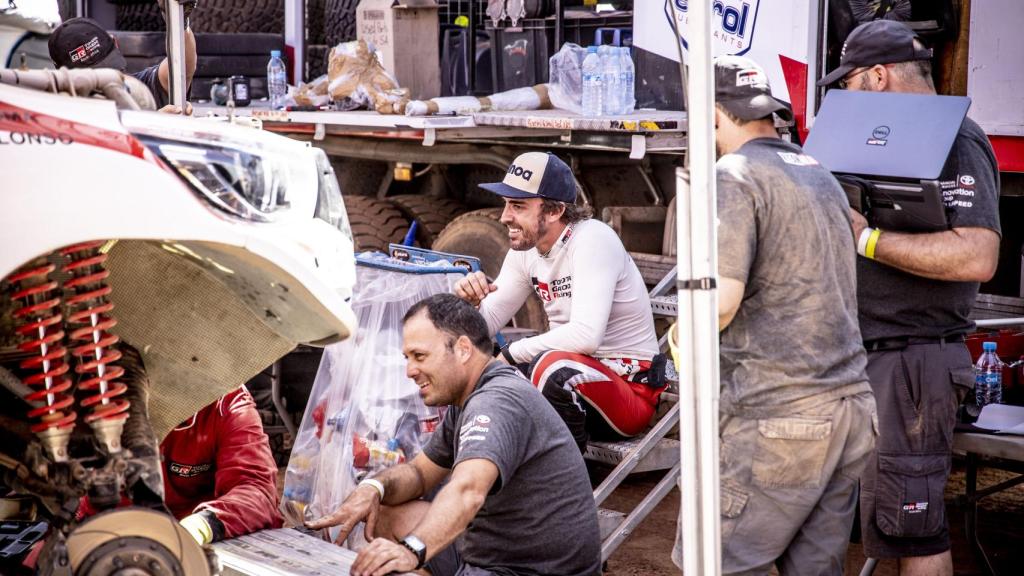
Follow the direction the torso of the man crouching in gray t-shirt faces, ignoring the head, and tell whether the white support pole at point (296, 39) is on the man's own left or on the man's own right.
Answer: on the man's own right

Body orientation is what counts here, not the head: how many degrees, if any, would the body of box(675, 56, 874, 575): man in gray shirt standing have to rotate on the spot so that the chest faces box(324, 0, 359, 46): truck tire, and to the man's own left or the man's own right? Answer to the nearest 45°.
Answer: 0° — they already face it

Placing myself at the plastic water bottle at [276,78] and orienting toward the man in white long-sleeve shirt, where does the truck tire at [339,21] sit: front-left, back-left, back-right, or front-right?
back-left

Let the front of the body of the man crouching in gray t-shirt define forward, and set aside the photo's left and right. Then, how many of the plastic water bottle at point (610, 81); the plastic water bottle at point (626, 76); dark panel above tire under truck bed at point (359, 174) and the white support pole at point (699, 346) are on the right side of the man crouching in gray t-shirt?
3

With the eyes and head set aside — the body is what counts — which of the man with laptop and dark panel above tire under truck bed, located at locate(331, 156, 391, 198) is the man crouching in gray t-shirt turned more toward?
the dark panel above tire under truck bed

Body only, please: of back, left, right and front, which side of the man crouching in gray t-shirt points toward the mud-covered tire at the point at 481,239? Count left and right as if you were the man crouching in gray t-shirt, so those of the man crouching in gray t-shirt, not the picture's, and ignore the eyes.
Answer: right

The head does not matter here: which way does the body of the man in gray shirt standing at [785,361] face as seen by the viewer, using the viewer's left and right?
facing away from the viewer and to the left of the viewer

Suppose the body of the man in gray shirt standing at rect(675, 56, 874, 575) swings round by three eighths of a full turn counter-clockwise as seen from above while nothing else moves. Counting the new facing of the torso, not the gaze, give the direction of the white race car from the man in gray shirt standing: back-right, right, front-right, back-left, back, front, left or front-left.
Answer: front-right

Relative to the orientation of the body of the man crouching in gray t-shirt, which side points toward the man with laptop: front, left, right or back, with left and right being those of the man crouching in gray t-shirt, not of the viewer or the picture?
back

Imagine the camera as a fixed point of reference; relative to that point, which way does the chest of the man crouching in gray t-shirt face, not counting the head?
to the viewer's left

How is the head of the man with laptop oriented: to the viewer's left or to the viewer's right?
to the viewer's left
